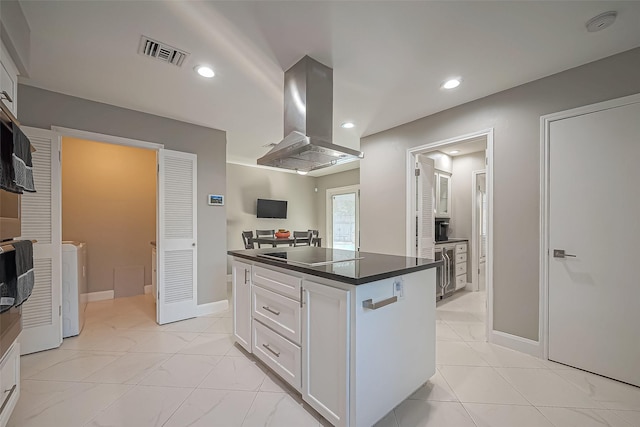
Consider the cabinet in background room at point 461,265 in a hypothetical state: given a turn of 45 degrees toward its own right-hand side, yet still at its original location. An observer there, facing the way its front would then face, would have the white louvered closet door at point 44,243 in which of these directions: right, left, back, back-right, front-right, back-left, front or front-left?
front-right

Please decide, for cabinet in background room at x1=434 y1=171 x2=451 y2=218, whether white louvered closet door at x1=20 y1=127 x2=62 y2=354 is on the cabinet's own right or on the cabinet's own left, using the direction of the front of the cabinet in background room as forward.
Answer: on the cabinet's own right

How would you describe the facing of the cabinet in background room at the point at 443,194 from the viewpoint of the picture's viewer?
facing the viewer and to the right of the viewer

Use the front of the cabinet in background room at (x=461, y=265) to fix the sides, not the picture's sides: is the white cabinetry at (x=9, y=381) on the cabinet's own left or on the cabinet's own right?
on the cabinet's own right

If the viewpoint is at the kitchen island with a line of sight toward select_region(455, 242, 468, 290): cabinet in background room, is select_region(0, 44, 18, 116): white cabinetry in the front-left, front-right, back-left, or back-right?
back-left

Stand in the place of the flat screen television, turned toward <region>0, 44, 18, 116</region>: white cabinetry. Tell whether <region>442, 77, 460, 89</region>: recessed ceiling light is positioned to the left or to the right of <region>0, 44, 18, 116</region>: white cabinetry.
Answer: left

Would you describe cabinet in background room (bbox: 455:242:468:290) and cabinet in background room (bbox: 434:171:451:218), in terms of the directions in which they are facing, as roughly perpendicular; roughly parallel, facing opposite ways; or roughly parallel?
roughly parallel

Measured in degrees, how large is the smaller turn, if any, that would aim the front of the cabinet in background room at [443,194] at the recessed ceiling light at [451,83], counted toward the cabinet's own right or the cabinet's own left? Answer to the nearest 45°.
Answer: approximately 45° to the cabinet's own right

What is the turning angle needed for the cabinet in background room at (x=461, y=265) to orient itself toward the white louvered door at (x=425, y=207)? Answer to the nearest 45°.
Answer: approximately 45° to its right

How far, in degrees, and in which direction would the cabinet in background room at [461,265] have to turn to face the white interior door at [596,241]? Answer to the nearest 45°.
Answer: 0° — it already faces it
